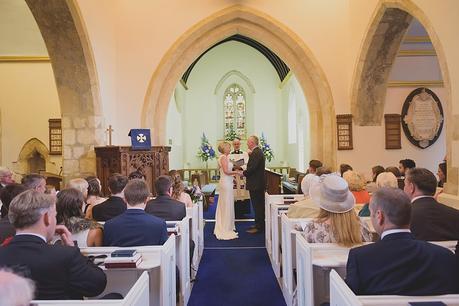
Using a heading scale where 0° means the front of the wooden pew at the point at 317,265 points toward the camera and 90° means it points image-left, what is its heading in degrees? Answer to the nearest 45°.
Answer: approximately 180°

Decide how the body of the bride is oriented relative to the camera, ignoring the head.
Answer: to the viewer's right

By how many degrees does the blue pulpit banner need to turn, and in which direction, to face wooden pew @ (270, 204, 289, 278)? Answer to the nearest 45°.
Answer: approximately 45° to its left

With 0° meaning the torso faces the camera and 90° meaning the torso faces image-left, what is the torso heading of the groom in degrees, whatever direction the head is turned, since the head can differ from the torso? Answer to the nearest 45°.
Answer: approximately 90°

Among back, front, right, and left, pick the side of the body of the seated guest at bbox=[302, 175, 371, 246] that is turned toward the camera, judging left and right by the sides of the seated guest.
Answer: back

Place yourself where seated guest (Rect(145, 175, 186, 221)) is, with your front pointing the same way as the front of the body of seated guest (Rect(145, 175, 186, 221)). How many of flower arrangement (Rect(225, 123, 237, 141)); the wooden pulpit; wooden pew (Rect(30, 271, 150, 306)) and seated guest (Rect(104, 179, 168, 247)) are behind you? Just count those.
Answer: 2

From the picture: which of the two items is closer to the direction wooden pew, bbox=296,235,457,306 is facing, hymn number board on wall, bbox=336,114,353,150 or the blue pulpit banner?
the hymn number board on wall

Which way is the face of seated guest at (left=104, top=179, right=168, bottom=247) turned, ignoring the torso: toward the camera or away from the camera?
away from the camera

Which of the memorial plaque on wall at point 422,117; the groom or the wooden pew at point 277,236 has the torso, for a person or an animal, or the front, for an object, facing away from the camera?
the wooden pew

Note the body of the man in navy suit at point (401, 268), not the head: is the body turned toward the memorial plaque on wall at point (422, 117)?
yes

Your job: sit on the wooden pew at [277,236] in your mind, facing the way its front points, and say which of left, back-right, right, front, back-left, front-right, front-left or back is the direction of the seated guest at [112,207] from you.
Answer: back-left
